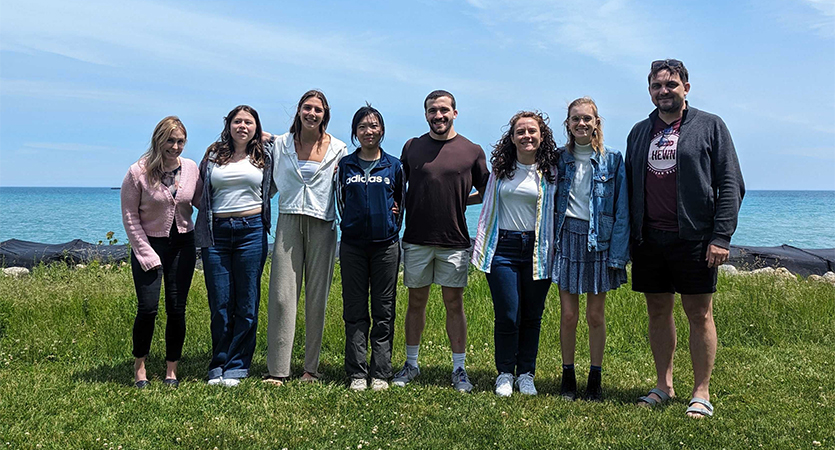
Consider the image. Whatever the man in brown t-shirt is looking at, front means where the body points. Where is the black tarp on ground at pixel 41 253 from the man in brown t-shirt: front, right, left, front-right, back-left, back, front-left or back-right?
back-right

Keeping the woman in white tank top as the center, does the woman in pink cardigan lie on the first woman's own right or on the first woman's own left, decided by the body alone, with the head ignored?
on the first woman's own right

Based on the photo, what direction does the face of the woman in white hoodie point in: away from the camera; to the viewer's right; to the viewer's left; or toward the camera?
toward the camera

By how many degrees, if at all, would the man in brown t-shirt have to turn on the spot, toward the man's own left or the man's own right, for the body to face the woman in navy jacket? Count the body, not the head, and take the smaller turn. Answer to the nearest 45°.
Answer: approximately 90° to the man's own right

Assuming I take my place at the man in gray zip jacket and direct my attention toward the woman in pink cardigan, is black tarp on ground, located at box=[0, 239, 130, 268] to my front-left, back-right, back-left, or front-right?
front-right

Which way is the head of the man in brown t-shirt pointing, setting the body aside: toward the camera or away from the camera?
toward the camera

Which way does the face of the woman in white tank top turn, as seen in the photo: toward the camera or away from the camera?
toward the camera

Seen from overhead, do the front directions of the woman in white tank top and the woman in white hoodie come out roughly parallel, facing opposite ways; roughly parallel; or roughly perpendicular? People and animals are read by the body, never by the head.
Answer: roughly parallel

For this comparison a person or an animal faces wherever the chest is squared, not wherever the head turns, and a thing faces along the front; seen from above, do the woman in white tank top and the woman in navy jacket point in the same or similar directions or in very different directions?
same or similar directions

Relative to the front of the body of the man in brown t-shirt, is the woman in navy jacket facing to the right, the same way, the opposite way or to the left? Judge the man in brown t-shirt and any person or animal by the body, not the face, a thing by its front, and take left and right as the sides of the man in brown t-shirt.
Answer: the same way

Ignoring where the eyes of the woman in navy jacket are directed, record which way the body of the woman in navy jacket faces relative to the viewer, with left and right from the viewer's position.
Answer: facing the viewer

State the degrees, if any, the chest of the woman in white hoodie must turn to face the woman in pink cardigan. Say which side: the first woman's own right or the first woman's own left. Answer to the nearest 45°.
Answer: approximately 90° to the first woman's own right

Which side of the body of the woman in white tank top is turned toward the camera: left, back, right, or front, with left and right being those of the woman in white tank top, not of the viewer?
front

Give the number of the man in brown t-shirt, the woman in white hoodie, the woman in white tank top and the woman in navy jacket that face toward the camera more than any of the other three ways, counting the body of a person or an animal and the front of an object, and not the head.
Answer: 4

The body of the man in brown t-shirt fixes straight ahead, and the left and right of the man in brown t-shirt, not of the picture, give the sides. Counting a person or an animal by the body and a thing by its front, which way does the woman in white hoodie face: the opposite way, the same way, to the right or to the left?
the same way

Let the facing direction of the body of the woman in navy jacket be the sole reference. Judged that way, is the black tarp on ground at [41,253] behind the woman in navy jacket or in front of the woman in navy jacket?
behind

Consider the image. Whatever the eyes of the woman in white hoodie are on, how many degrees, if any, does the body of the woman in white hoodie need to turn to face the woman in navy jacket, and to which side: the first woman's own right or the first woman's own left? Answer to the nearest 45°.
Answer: approximately 45° to the first woman's own left

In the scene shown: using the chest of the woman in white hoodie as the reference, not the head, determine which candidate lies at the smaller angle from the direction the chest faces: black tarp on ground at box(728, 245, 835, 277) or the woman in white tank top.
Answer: the woman in white tank top
